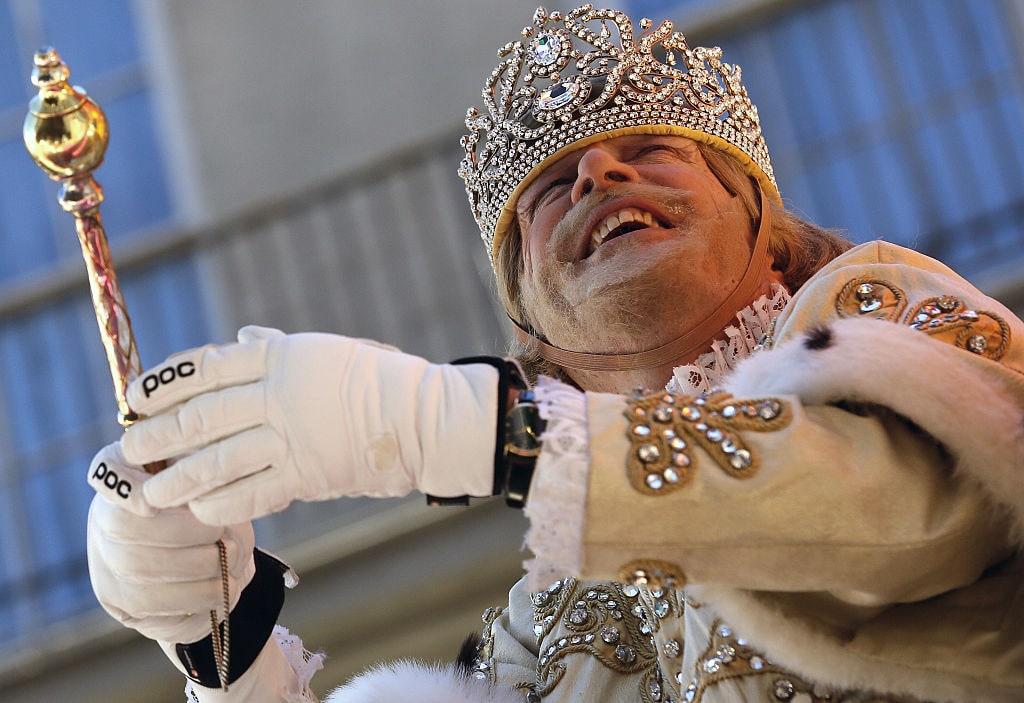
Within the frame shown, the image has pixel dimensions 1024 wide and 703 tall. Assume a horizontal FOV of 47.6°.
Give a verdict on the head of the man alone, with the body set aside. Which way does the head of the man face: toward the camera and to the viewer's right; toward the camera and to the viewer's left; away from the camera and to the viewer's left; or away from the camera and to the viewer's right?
toward the camera and to the viewer's left

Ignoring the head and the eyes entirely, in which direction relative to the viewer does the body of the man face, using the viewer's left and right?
facing the viewer and to the left of the viewer
